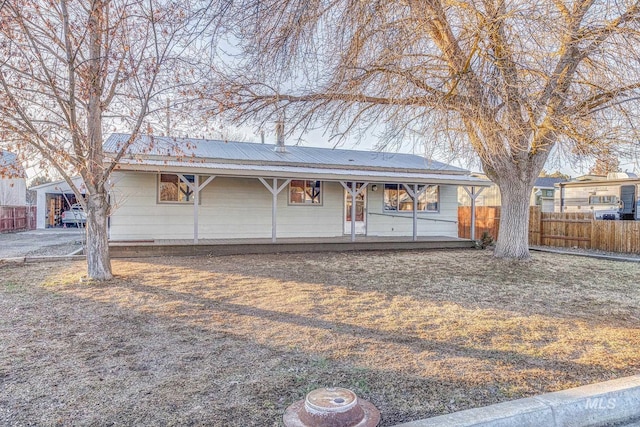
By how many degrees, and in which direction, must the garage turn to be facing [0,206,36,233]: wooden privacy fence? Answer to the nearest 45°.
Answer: approximately 45° to its right

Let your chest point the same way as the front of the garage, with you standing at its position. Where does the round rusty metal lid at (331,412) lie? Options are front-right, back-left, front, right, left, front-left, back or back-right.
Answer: front

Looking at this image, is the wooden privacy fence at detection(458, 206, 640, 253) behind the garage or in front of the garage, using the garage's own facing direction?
in front

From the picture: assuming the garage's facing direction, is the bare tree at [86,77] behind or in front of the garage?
in front

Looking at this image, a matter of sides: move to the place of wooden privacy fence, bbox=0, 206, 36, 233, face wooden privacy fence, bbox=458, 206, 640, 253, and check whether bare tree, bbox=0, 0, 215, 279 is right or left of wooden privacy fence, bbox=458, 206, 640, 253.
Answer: right

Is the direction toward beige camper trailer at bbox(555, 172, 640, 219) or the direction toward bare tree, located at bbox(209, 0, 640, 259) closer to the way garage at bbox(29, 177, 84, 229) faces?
the bare tree

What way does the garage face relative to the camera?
toward the camera

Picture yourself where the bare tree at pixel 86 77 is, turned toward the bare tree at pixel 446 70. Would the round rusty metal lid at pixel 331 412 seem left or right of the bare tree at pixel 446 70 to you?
right

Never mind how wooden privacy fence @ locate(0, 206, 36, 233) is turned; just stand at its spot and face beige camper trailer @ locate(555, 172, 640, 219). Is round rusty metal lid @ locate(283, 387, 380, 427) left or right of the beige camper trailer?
right
